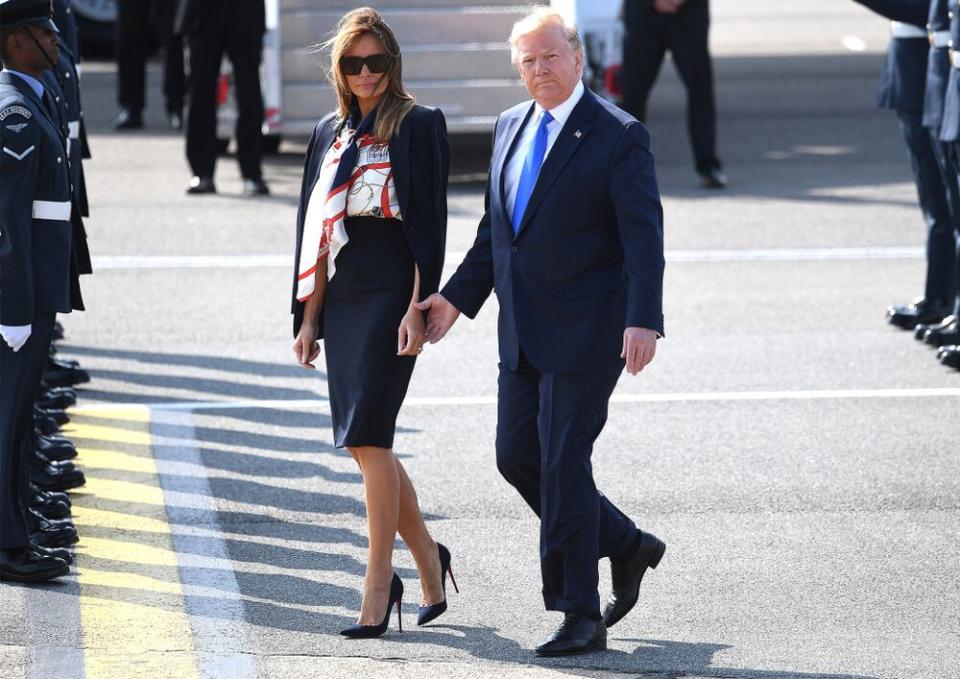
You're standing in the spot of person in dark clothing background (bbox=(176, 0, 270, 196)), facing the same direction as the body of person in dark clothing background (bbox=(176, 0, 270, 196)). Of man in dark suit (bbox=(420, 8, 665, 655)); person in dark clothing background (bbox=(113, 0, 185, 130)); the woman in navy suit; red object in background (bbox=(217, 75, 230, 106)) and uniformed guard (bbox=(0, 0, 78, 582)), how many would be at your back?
2

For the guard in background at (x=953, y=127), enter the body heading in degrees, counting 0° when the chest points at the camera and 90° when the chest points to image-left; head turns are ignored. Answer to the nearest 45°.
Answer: approximately 90°

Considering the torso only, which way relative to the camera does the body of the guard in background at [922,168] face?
to the viewer's left

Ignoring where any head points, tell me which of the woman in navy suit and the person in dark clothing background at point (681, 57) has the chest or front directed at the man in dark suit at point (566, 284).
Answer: the person in dark clothing background

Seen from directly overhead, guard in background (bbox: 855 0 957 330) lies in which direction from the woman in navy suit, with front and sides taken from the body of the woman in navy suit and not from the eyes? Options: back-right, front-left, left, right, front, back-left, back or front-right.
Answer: back

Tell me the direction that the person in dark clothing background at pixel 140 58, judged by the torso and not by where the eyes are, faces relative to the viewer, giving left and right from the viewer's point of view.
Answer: facing the viewer

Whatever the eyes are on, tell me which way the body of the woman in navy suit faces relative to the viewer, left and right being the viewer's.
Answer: facing the viewer and to the left of the viewer

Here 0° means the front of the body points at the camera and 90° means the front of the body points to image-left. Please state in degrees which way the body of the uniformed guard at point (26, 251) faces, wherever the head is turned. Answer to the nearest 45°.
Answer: approximately 270°

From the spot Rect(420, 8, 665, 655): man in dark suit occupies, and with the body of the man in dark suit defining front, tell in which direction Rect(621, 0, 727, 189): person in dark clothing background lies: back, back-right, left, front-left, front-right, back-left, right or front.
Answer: back-right

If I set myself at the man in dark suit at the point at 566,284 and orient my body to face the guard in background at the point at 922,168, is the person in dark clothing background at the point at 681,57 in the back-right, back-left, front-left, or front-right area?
front-left

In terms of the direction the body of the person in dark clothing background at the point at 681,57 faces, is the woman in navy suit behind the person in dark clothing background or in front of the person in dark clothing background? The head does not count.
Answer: in front

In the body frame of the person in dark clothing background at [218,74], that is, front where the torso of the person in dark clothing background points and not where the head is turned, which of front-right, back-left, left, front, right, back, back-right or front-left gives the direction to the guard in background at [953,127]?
front-left

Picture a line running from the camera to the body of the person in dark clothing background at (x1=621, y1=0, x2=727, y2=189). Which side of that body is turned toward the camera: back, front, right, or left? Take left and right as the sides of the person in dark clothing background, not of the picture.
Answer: front

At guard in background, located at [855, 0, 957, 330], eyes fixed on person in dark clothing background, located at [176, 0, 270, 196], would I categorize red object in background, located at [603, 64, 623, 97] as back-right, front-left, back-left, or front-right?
front-right

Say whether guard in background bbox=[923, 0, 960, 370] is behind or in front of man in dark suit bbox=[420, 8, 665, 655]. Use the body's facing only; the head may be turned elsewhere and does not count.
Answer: behind

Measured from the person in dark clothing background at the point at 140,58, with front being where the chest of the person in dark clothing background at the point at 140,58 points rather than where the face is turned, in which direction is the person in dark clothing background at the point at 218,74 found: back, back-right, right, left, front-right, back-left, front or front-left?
front
